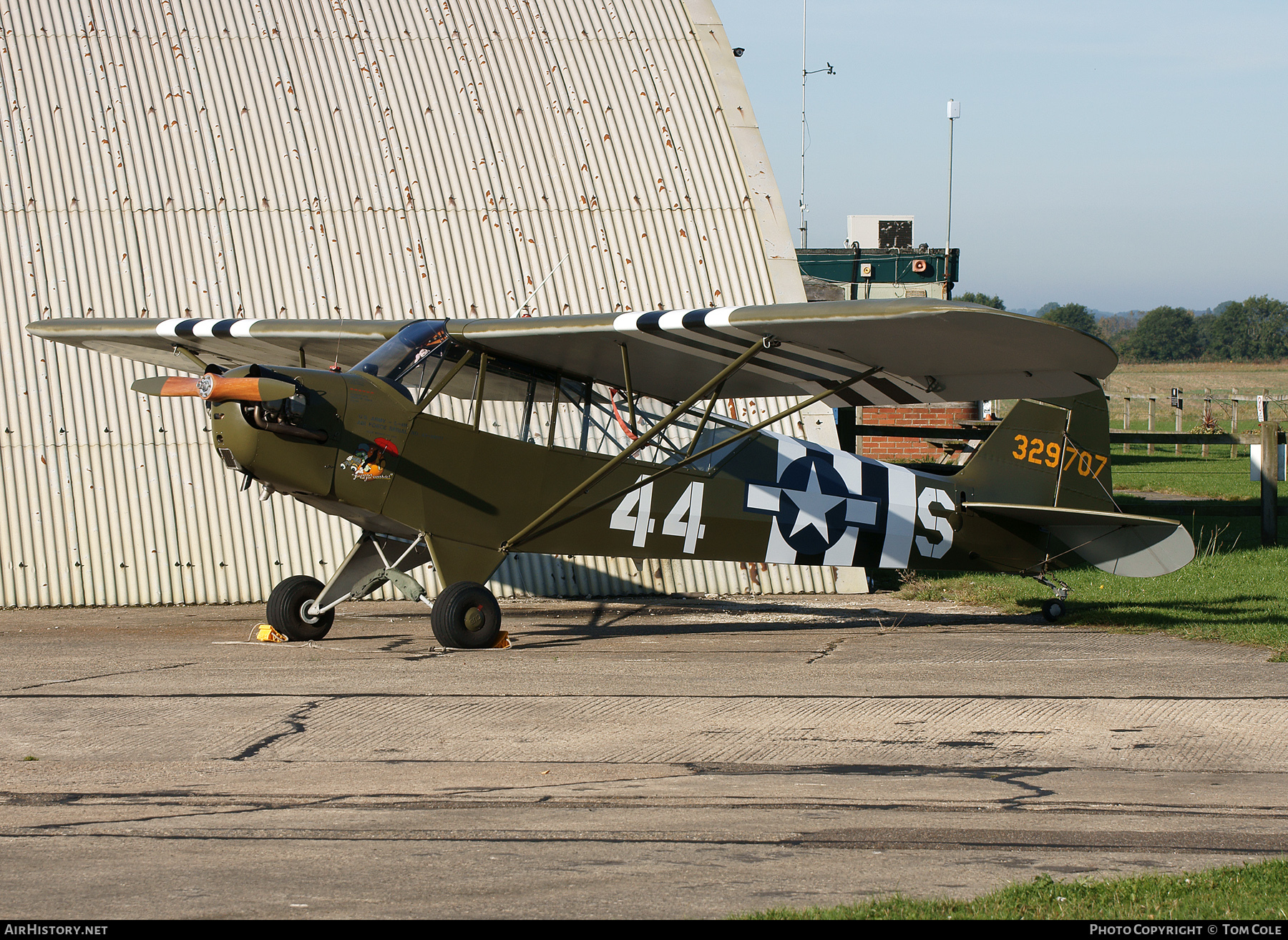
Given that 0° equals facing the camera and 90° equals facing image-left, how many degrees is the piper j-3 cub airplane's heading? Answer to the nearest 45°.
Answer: approximately 45°

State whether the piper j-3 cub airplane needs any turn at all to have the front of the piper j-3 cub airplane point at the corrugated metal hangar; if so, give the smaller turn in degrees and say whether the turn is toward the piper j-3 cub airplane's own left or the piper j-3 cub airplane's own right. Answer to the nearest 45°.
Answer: approximately 90° to the piper j-3 cub airplane's own right

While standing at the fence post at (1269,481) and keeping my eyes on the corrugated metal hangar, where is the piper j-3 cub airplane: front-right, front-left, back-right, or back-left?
front-left

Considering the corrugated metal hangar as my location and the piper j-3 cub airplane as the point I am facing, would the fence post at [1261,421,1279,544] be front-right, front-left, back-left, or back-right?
front-left

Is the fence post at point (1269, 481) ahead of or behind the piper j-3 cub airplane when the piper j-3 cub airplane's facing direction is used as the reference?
behind

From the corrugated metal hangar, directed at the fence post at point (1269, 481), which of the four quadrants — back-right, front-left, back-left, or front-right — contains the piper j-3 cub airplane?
front-right

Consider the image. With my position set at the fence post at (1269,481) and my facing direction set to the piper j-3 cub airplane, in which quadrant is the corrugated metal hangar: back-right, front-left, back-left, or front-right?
front-right
